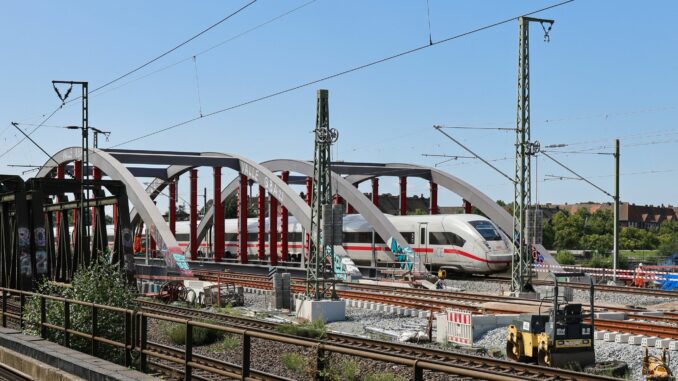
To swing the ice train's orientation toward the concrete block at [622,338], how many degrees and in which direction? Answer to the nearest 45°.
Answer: approximately 45° to its right

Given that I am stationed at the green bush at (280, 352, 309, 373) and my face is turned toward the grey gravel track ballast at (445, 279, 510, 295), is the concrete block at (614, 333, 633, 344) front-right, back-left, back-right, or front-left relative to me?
front-right

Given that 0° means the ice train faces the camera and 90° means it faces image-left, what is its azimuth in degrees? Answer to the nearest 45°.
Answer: approximately 315°

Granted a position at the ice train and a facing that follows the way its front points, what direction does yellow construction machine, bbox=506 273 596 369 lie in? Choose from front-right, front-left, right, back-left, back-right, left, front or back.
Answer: front-right

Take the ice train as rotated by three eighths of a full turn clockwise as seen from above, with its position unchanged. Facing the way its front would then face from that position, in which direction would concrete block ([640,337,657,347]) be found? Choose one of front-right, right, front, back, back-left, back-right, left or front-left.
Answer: left

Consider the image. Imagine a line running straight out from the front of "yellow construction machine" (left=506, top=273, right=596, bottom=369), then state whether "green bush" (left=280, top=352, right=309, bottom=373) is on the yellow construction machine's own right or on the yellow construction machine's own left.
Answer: on the yellow construction machine's own left

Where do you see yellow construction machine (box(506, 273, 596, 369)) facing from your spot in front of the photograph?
facing away from the viewer and to the left of the viewer

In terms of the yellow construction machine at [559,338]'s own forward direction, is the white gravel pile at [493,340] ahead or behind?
ahead

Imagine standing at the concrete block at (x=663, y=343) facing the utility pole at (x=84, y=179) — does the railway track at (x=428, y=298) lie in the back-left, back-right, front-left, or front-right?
front-right

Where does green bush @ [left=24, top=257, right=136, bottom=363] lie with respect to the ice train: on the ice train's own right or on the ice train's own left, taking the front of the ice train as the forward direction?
on the ice train's own right

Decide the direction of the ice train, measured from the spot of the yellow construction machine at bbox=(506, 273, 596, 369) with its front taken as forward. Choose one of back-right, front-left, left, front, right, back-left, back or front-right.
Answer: front-right

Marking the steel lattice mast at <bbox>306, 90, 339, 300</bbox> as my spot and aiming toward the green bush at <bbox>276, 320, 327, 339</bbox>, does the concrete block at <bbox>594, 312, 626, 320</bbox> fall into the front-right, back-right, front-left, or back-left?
front-left

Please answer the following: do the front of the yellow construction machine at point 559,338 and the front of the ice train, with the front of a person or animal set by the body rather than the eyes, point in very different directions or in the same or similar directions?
very different directions

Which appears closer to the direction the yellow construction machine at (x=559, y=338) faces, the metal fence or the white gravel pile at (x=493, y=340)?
the white gravel pile
